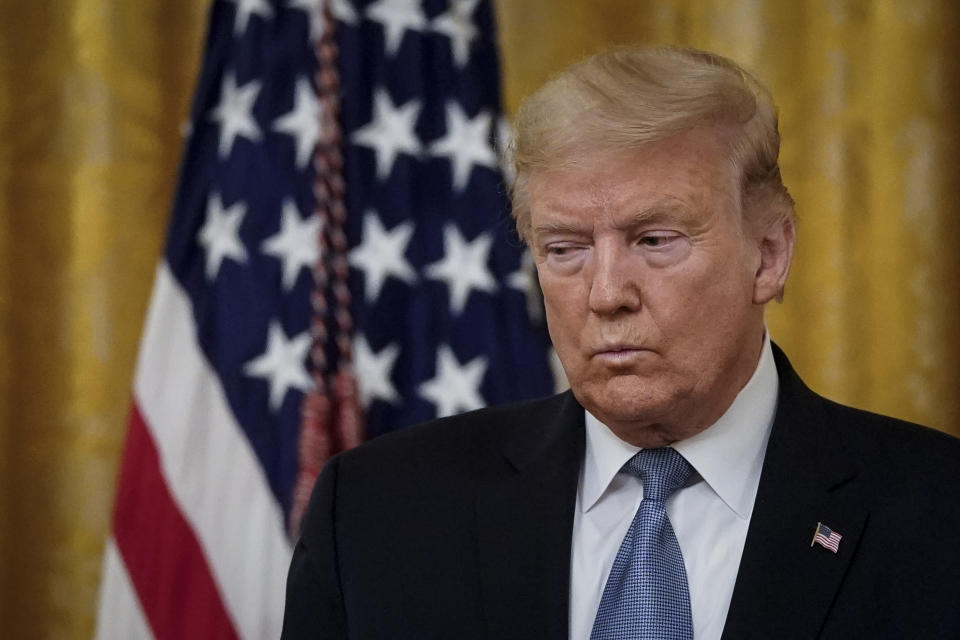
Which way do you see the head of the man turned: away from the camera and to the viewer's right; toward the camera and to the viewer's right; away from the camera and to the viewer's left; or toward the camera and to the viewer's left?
toward the camera and to the viewer's left

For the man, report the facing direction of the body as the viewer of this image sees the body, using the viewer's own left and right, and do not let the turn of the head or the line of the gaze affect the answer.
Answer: facing the viewer

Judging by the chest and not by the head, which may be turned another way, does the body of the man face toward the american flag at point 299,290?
no

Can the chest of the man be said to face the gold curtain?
no
